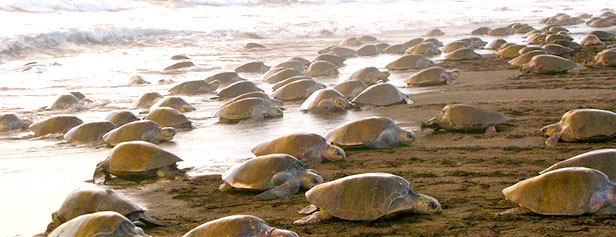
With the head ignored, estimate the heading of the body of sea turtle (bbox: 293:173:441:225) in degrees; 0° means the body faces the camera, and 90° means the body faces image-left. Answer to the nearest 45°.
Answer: approximately 270°

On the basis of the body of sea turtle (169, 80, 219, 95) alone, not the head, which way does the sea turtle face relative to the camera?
to the viewer's right

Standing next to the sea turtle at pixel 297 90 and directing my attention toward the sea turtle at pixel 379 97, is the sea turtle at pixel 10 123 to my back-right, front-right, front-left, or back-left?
back-right

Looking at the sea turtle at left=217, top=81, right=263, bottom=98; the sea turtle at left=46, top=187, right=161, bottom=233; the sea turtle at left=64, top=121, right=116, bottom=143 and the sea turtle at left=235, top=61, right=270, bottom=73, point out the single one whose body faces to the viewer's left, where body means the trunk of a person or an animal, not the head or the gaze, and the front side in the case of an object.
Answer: the sea turtle at left=46, top=187, right=161, bottom=233

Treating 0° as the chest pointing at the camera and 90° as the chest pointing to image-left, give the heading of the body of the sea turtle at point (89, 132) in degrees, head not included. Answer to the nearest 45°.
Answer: approximately 270°

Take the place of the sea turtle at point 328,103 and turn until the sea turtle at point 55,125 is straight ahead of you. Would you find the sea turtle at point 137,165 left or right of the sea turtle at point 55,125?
left

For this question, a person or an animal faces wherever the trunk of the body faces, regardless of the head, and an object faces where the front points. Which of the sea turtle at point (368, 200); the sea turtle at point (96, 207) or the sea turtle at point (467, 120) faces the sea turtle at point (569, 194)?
the sea turtle at point (368, 200)

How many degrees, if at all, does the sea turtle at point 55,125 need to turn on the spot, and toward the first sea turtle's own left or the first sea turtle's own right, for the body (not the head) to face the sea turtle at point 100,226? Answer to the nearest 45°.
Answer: approximately 90° to the first sea turtle's own right

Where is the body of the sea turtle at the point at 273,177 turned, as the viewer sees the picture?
to the viewer's right

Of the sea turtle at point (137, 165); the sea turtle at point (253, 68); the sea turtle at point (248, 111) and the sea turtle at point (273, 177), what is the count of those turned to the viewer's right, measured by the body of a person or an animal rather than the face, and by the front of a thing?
3

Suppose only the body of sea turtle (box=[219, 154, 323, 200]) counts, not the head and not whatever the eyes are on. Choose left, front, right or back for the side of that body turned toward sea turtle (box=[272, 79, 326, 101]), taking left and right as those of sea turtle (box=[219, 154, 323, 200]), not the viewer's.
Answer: left

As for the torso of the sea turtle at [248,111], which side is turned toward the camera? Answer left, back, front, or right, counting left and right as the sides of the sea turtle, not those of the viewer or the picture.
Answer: right

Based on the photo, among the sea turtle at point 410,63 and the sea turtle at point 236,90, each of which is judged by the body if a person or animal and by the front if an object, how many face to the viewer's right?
2

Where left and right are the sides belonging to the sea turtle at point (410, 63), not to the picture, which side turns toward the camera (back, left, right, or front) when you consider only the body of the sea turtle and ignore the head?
right

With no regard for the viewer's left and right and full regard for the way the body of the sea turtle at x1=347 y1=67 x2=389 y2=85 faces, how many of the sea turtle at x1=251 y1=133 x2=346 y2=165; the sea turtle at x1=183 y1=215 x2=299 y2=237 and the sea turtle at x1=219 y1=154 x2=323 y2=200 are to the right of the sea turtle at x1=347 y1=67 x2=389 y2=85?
3

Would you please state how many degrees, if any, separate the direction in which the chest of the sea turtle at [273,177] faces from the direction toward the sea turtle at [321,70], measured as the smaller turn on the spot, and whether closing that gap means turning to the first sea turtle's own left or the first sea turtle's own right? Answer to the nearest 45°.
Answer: approximately 90° to the first sea turtle's own left

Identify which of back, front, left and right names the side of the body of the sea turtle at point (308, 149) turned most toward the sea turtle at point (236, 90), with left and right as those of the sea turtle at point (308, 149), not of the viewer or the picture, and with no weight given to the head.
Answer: left
